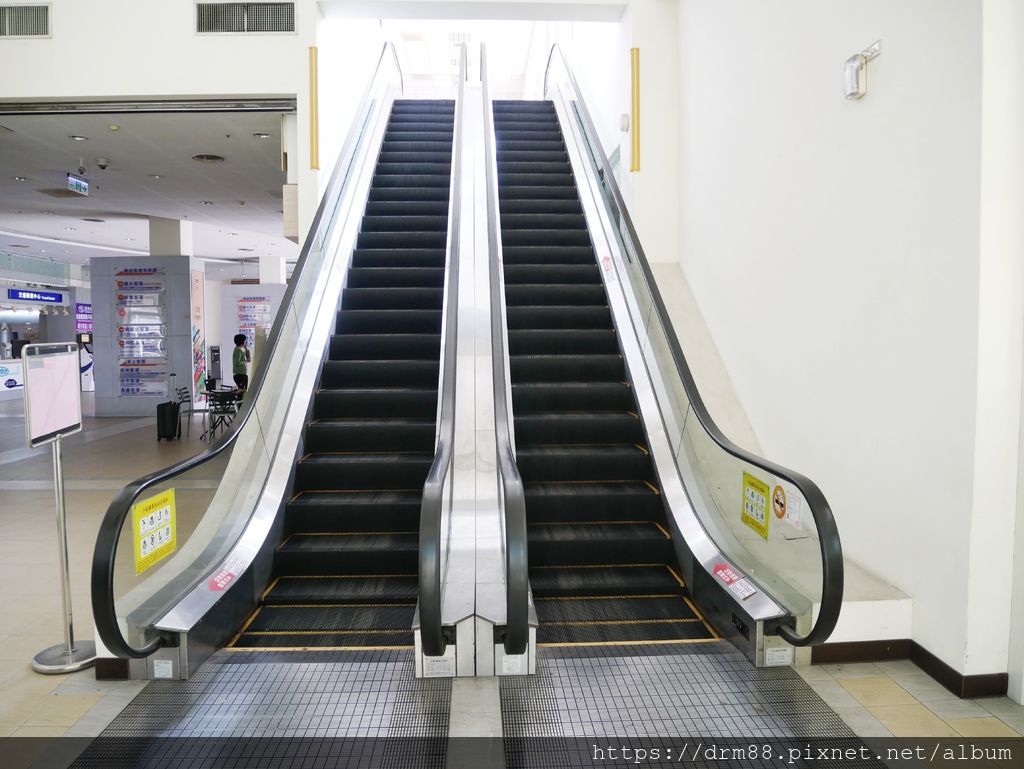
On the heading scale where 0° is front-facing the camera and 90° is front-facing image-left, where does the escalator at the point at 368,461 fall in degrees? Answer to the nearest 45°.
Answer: approximately 0°

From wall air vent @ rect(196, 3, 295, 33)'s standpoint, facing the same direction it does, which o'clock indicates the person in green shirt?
The person in green shirt is roughly at 6 o'clock from the wall air vent.

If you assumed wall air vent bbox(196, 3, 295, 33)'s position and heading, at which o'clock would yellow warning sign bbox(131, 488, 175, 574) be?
The yellow warning sign is roughly at 12 o'clock from the wall air vent.

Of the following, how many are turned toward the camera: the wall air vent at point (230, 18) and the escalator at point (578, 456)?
2

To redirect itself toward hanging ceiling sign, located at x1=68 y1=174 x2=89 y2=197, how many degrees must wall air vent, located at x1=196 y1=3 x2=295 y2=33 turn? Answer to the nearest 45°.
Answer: approximately 135° to its right

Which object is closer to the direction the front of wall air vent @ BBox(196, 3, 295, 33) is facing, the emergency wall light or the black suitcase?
the emergency wall light

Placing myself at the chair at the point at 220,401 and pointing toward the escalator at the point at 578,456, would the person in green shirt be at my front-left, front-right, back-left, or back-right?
back-left
